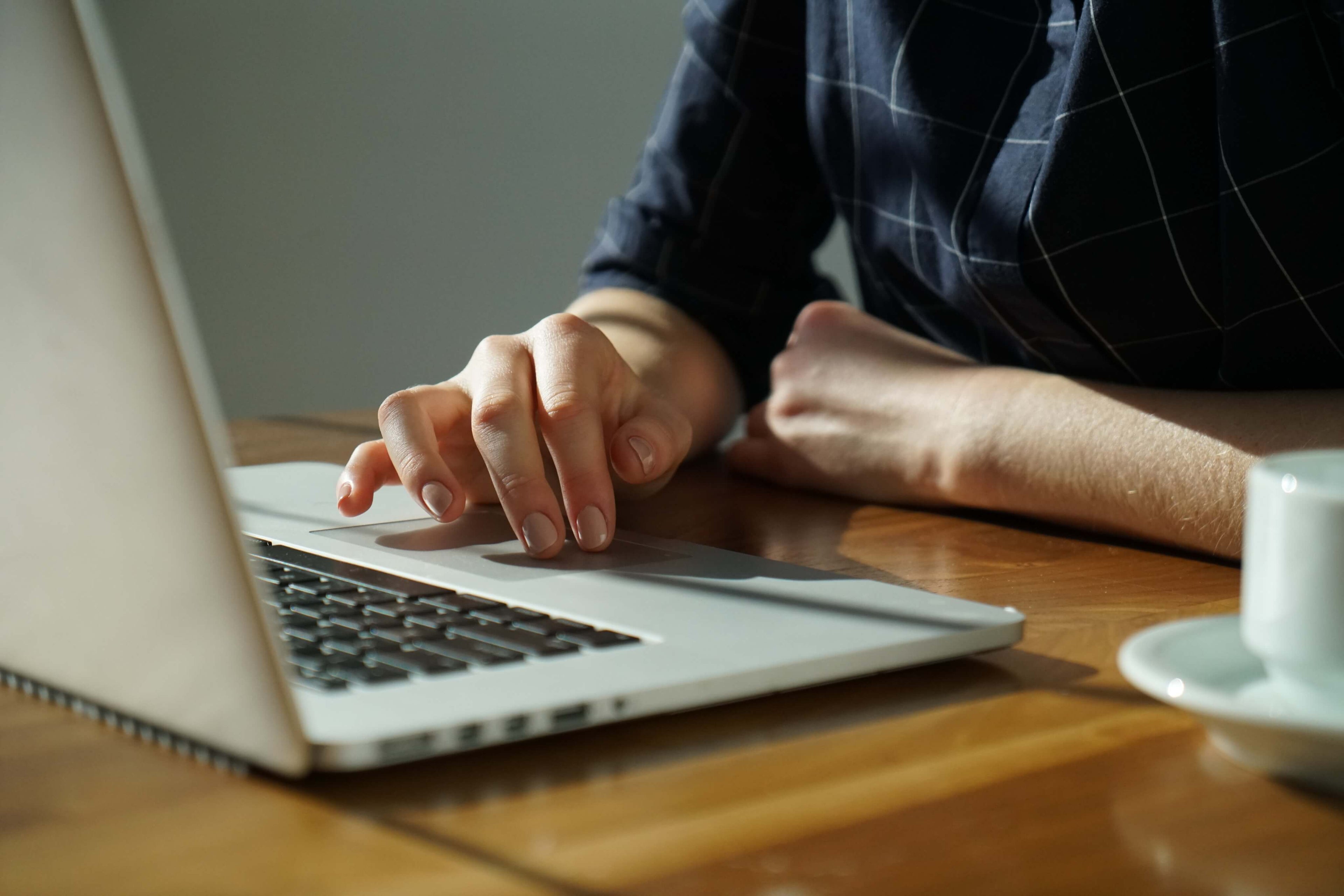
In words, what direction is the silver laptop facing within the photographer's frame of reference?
facing away from the viewer and to the right of the viewer

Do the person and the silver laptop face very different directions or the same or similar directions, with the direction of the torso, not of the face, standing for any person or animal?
very different directions

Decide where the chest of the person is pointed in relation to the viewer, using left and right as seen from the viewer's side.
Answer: facing the viewer and to the left of the viewer
